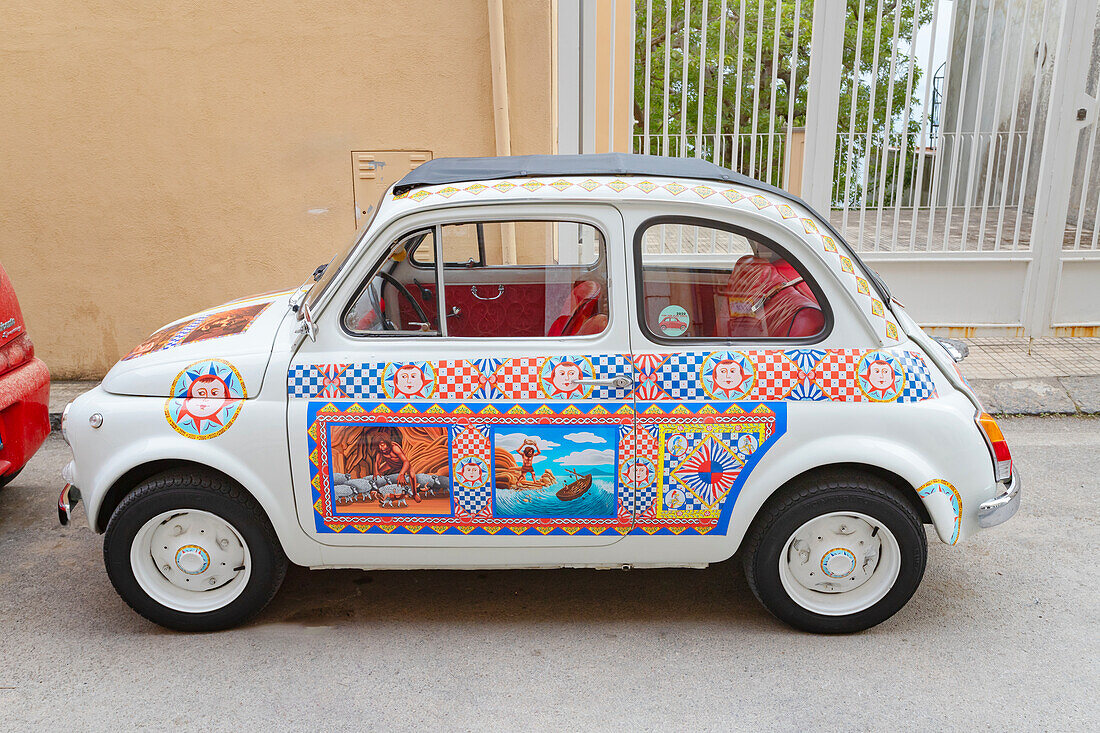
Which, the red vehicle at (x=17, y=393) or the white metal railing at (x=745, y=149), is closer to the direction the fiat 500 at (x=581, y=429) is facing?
the red vehicle

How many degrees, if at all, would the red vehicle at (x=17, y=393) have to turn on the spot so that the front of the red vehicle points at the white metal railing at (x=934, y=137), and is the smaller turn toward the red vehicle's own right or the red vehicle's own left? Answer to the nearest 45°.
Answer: approximately 135° to the red vehicle's own right

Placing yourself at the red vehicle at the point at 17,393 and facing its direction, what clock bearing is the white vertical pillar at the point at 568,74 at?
The white vertical pillar is roughly at 4 o'clock from the red vehicle.

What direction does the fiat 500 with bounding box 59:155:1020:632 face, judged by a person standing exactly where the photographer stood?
facing to the left of the viewer

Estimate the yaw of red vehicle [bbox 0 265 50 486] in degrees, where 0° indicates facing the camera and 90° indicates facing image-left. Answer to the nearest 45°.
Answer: approximately 135°

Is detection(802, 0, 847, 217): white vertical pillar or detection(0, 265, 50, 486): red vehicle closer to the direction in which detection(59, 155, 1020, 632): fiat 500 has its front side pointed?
the red vehicle

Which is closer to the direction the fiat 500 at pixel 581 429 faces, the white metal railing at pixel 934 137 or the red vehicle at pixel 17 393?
the red vehicle
